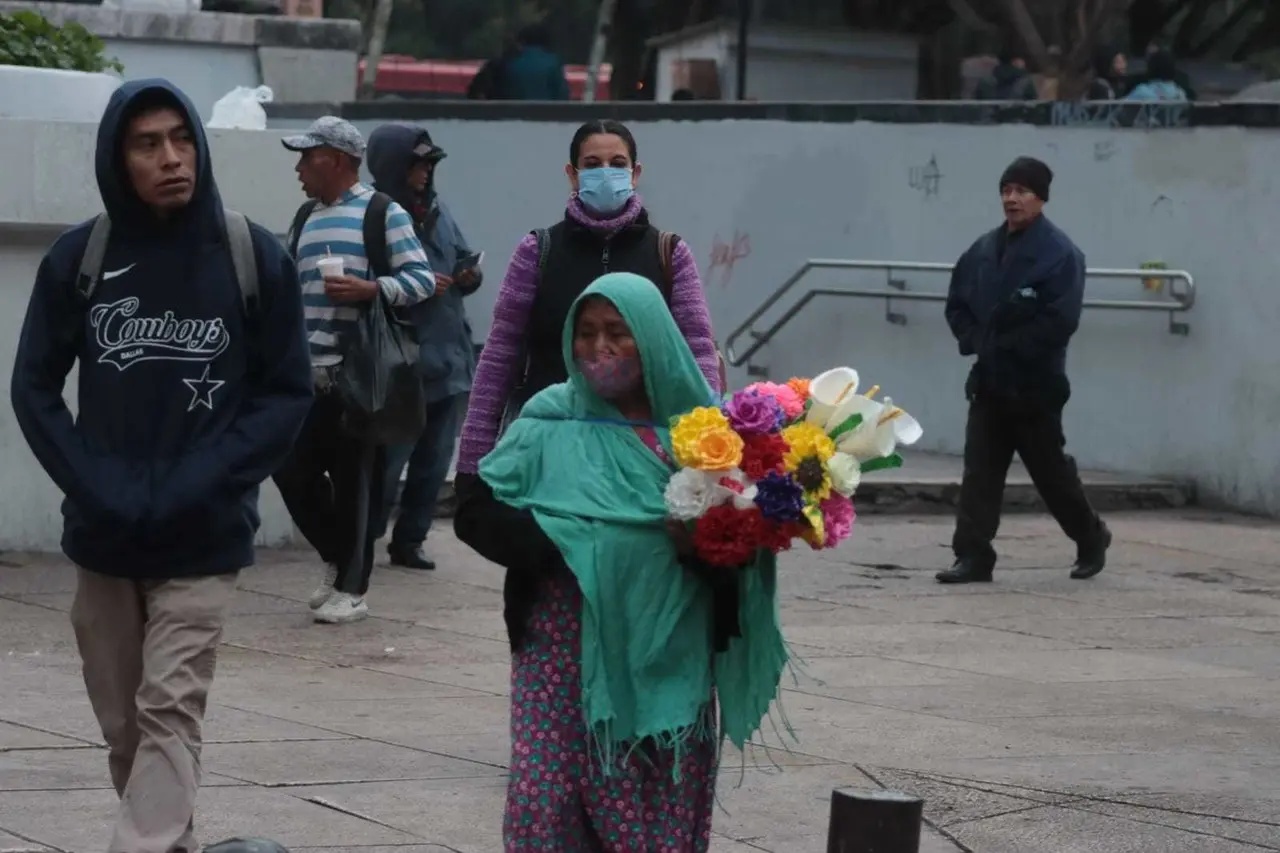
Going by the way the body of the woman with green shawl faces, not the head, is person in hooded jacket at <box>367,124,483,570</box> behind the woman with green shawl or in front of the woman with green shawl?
behind

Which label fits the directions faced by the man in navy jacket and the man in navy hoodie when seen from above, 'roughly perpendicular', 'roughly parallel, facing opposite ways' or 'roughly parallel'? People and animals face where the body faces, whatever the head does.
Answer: roughly perpendicular

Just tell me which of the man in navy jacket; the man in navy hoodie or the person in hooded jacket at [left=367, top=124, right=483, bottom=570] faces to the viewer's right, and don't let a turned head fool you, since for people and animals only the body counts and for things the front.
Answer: the person in hooded jacket

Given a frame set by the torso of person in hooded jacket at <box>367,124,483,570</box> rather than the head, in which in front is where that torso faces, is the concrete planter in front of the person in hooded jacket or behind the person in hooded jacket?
behind

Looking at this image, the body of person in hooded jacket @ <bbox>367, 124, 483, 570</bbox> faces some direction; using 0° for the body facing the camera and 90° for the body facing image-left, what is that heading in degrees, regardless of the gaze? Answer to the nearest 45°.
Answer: approximately 270°

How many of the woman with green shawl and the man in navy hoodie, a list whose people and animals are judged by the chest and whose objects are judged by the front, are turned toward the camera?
2

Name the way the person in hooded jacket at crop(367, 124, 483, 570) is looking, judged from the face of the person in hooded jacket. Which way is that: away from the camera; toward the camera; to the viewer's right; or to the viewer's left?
to the viewer's right

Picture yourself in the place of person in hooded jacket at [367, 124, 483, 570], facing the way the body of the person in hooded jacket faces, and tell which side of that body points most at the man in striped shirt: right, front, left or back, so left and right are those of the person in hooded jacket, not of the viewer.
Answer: right

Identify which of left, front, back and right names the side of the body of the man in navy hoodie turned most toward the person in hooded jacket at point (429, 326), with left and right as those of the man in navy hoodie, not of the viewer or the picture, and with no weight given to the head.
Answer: back

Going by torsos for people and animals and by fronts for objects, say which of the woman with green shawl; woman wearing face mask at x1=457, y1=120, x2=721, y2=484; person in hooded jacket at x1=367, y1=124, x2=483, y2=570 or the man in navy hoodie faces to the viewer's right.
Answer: the person in hooded jacket

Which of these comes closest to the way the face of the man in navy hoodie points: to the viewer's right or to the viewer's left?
to the viewer's right

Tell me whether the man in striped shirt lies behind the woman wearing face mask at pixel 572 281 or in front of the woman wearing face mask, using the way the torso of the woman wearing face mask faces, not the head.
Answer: behind

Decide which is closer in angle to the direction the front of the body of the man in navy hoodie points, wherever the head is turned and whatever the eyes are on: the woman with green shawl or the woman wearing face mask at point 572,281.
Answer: the woman with green shawl

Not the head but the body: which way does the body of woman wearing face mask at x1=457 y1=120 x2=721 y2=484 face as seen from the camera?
toward the camera
